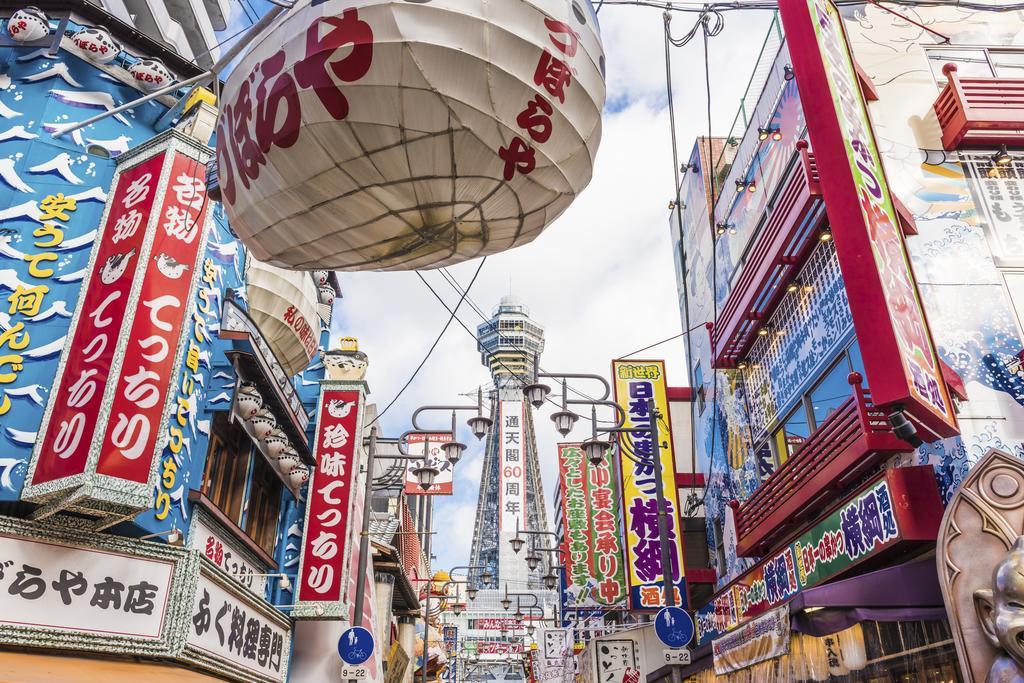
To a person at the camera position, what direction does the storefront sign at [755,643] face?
facing the viewer and to the left of the viewer

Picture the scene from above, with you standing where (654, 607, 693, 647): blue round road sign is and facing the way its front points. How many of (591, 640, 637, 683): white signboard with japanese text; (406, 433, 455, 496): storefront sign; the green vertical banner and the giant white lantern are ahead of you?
1

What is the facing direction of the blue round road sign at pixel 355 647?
toward the camera

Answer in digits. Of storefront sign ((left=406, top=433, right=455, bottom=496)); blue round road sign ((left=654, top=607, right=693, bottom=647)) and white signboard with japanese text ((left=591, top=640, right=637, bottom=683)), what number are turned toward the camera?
3

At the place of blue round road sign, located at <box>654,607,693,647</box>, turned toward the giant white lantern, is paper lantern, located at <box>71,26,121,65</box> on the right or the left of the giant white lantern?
right

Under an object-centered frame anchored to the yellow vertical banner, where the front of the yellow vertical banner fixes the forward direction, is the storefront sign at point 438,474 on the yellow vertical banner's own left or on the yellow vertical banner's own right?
on the yellow vertical banner's own right

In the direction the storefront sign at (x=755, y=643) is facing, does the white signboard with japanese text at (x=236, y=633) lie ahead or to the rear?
ahead

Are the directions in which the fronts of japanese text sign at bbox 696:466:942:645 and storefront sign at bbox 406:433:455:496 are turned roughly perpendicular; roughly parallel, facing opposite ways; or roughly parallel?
roughly perpendicular

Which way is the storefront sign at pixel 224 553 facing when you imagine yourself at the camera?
facing the viewer and to the right of the viewer

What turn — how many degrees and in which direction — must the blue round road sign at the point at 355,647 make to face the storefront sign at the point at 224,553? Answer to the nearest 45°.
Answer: approximately 45° to its right

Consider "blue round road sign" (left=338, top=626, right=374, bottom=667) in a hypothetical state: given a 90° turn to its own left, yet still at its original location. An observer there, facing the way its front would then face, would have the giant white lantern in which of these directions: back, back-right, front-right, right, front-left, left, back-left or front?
right

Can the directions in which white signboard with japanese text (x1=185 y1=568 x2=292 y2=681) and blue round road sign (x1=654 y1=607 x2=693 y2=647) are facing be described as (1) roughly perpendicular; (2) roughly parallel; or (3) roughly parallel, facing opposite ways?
roughly perpendicular

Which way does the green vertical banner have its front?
toward the camera

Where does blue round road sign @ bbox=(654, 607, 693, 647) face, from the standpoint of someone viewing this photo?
facing the viewer
